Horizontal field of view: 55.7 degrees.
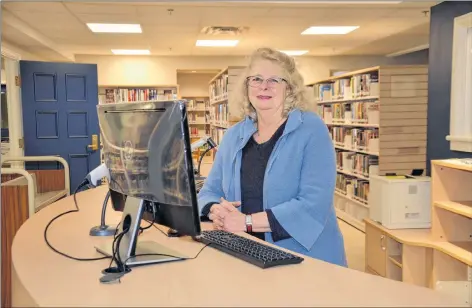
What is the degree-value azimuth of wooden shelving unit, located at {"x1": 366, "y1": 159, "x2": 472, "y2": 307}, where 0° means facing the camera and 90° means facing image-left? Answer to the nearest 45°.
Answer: approximately 45°

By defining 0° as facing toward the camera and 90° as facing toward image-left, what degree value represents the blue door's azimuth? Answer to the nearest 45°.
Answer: approximately 0°

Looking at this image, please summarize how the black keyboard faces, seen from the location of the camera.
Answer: facing away from the viewer and to the right of the viewer

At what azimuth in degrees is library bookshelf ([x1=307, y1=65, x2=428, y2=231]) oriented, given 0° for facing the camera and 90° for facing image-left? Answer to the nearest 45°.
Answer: approximately 45°

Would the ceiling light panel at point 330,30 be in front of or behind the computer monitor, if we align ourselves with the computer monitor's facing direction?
in front

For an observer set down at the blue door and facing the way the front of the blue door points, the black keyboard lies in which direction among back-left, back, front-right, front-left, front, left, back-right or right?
front

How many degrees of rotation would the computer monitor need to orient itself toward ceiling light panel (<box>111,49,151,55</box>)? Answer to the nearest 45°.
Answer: approximately 45° to its left

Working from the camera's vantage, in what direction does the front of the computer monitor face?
facing away from the viewer and to the right of the viewer

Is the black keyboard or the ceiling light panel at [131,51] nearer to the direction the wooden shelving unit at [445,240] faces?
the black keyboard

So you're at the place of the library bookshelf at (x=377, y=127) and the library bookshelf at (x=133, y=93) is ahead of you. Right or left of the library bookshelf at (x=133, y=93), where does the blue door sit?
left

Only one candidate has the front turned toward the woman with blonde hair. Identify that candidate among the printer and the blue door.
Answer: the blue door
